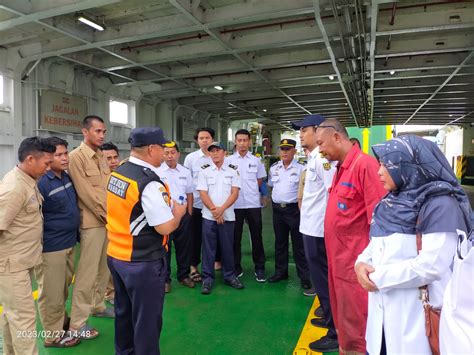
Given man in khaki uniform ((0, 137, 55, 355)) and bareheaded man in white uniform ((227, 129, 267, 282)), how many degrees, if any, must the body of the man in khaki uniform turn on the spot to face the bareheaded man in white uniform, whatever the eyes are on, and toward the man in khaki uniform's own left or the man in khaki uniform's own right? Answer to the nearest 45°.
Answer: approximately 45° to the man in khaki uniform's own left

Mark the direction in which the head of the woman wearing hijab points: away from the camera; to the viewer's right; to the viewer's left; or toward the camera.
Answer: to the viewer's left

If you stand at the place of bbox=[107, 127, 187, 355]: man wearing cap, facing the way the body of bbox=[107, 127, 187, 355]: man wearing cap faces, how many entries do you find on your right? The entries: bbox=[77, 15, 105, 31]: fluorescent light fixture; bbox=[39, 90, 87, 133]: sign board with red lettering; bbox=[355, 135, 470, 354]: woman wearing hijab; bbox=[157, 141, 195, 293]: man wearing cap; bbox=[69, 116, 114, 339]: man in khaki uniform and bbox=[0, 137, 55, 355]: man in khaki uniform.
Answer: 1

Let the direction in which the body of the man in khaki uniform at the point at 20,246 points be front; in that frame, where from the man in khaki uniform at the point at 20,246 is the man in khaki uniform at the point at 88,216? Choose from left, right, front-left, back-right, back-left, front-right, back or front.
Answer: front-left

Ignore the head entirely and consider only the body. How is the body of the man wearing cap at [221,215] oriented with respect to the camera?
toward the camera

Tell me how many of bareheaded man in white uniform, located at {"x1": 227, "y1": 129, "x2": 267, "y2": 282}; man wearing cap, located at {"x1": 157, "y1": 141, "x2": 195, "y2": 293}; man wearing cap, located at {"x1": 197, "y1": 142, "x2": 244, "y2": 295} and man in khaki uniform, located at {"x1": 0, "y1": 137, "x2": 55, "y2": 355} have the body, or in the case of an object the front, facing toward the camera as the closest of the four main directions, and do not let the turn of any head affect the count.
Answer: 3

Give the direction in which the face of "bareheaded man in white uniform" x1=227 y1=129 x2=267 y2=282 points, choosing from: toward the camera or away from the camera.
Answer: toward the camera

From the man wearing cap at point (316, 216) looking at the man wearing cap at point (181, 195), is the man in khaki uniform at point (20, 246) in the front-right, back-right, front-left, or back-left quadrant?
front-left

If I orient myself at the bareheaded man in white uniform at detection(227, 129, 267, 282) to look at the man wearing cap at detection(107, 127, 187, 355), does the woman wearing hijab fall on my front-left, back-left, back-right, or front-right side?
front-left

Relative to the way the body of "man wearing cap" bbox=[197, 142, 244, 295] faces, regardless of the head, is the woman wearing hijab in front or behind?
in front

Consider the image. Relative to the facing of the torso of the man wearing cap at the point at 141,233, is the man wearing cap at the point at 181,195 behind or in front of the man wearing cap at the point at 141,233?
in front

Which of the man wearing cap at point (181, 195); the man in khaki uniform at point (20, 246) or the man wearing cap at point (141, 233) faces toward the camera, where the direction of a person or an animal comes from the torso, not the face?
the man wearing cap at point (181, 195)

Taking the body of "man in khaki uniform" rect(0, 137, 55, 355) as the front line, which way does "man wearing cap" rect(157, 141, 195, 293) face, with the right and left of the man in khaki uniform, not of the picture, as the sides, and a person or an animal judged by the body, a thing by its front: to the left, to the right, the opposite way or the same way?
to the right

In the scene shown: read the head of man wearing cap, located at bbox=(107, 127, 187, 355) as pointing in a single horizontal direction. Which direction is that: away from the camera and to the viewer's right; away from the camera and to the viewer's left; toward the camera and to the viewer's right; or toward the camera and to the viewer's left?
away from the camera and to the viewer's right

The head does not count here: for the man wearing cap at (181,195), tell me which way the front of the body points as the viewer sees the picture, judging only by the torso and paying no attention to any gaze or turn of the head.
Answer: toward the camera

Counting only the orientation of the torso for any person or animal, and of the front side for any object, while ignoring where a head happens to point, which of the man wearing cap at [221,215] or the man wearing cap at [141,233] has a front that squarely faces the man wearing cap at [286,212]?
the man wearing cap at [141,233]
